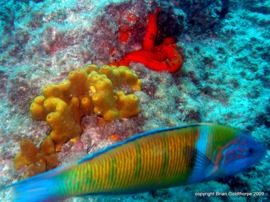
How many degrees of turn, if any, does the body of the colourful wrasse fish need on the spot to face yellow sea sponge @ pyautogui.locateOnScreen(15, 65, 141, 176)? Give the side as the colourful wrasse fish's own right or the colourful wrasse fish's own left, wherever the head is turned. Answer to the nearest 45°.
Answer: approximately 135° to the colourful wrasse fish's own left

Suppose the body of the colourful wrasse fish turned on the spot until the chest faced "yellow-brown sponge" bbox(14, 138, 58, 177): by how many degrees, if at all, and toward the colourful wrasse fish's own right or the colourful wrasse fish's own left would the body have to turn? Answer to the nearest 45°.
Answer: approximately 135° to the colourful wrasse fish's own left

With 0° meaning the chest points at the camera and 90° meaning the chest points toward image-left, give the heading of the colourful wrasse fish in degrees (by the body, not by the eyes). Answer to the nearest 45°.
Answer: approximately 270°
